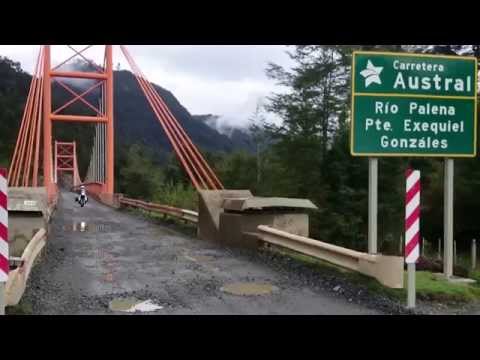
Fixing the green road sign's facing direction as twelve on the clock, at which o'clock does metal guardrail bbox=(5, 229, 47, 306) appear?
The metal guardrail is roughly at 2 o'clock from the green road sign.

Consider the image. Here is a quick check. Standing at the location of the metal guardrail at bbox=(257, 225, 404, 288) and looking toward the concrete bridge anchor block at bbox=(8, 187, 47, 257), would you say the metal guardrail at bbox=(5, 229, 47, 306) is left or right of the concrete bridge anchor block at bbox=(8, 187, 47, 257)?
left

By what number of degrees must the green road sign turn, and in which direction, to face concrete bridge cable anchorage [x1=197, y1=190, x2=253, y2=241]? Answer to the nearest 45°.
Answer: approximately 135° to its right

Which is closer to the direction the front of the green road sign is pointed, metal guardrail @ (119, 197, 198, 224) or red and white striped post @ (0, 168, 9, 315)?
the red and white striped post

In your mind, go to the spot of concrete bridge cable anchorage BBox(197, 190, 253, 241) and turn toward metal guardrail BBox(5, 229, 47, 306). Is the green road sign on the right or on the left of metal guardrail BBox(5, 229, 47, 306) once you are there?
left

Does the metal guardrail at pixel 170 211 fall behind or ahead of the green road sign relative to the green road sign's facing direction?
behind

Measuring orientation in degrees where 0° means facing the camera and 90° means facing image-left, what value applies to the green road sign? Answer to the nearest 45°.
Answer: approximately 0°
